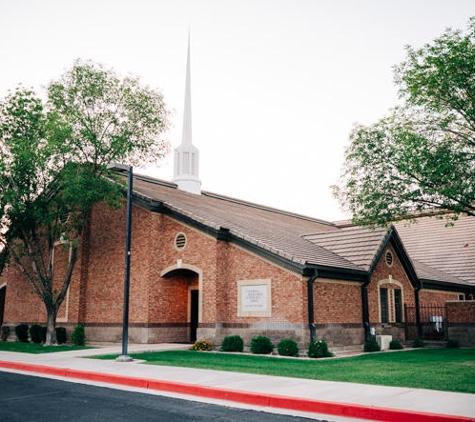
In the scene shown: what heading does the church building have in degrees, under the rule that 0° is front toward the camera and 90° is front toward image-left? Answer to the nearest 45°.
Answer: approximately 45°

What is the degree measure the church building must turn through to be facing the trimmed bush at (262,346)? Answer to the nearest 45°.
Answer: approximately 45° to its left

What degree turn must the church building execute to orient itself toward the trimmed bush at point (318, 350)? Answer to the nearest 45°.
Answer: approximately 90° to its left

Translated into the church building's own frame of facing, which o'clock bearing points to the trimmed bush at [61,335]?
The trimmed bush is roughly at 2 o'clock from the church building.

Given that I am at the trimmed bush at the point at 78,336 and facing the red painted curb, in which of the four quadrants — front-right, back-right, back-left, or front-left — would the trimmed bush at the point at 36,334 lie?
back-right

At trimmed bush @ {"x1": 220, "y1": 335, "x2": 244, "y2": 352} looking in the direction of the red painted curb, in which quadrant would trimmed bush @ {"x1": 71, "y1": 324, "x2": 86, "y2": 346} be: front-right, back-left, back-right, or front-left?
back-right

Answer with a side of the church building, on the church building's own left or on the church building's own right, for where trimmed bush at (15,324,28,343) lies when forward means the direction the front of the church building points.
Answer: on the church building's own right

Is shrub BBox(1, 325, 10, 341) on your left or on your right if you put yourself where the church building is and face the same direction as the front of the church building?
on your right

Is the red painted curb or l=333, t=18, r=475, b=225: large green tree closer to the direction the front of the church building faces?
the red painted curb

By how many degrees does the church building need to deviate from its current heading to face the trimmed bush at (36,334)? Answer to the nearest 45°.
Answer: approximately 45° to its right
